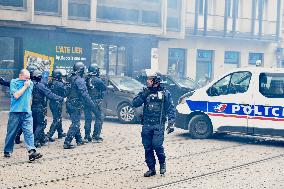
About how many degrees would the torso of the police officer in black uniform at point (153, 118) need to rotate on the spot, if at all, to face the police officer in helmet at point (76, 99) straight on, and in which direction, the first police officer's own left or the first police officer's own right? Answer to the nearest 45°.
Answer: approximately 90° to the first police officer's own right

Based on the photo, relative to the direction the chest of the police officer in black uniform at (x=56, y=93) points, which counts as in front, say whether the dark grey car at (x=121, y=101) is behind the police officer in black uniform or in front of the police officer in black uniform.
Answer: behind

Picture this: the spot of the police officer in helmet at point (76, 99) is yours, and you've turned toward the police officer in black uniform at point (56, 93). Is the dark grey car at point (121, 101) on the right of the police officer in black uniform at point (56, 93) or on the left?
right

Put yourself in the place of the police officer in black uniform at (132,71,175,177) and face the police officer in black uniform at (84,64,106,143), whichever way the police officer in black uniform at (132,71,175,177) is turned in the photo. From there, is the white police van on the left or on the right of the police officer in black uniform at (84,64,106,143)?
right

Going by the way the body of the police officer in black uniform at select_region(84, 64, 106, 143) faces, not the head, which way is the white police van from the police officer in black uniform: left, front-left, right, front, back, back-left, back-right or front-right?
back-left

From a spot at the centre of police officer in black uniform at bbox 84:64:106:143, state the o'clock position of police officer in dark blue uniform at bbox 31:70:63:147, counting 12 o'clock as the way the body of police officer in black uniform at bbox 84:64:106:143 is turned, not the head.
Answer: police officer in dark blue uniform at bbox 31:70:63:147 is roughly at 12 o'clock from police officer in black uniform at bbox 84:64:106:143.

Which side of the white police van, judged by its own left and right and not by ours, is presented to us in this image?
left
